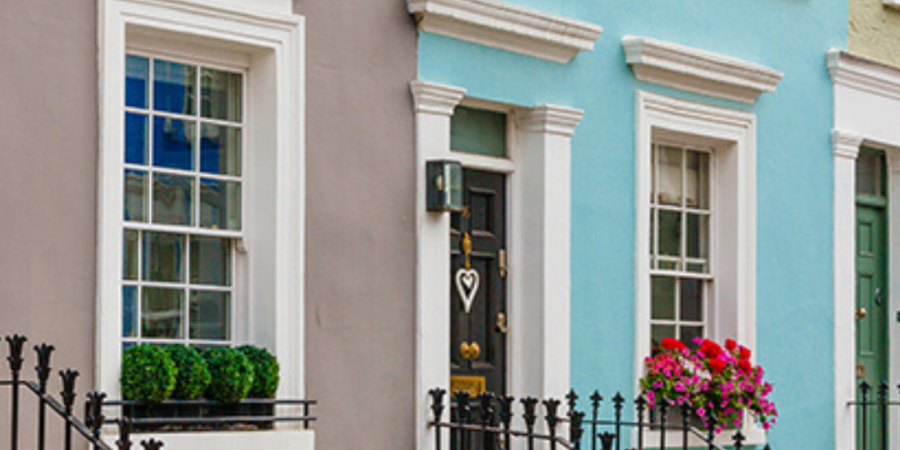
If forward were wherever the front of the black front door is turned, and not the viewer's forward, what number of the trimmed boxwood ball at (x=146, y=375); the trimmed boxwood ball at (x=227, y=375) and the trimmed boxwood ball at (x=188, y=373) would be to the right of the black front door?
3

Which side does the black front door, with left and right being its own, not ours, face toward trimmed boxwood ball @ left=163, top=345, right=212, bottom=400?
right

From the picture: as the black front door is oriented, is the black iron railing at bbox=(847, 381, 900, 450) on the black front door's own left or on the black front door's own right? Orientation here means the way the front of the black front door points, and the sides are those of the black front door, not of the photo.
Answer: on the black front door's own left

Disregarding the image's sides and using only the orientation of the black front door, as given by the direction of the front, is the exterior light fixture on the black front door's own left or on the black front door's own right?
on the black front door's own right

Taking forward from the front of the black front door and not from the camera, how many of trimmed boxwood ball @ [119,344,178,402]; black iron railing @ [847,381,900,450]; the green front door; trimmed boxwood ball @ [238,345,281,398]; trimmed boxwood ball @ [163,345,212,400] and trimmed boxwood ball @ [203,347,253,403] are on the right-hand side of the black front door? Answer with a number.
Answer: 4

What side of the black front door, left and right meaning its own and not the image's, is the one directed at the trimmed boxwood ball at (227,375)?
right

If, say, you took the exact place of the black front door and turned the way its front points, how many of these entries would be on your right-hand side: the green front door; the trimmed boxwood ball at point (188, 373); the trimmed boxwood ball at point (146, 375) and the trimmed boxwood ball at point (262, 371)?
3

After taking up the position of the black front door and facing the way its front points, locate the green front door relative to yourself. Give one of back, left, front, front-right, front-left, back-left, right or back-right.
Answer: left

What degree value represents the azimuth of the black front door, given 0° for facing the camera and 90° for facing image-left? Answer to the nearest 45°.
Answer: approximately 315°
